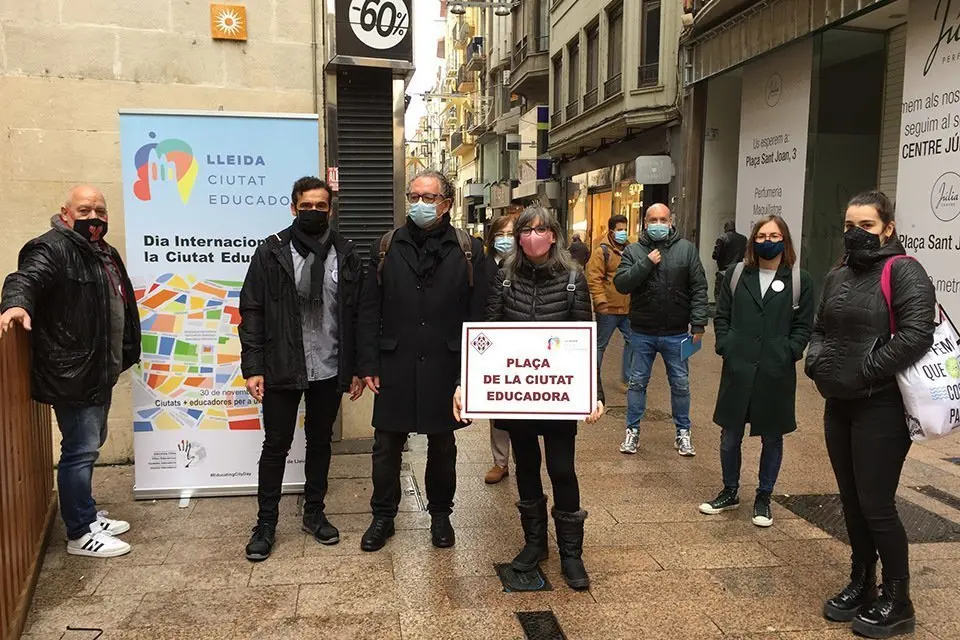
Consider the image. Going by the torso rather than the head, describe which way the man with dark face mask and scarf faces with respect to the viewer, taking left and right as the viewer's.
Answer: facing the viewer

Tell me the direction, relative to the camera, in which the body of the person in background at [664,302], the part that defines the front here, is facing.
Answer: toward the camera

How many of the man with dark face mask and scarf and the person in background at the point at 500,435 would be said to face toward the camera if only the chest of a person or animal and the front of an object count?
2

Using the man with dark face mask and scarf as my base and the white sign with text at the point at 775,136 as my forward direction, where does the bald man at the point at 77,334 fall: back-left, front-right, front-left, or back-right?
back-left

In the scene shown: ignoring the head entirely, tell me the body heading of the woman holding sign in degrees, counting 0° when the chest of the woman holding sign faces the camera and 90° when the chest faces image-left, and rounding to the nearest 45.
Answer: approximately 0°

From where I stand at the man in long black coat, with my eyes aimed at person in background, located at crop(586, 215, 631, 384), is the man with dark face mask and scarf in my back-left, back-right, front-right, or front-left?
back-left

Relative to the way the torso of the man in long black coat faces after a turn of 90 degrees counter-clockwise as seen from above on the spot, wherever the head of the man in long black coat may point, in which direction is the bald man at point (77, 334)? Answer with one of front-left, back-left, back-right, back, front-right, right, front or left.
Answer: back

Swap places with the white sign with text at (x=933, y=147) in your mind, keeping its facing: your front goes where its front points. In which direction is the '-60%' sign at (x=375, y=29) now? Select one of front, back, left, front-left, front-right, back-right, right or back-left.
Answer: front

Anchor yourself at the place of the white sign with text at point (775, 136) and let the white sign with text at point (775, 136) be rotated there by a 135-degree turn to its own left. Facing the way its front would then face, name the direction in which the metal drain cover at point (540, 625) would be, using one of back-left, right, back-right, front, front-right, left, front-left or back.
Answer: right

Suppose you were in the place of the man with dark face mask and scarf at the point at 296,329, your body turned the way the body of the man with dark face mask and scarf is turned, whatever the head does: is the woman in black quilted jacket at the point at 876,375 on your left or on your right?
on your left

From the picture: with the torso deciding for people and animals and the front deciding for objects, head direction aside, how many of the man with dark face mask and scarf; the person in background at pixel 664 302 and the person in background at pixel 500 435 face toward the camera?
3

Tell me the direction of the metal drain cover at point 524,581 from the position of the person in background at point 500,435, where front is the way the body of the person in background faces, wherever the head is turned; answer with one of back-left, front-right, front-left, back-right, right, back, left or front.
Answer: front
